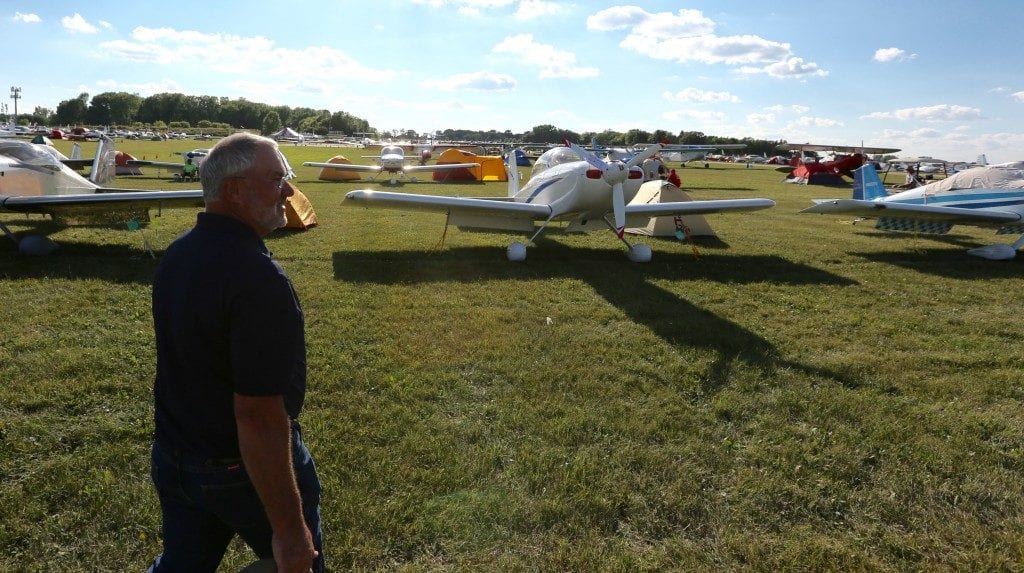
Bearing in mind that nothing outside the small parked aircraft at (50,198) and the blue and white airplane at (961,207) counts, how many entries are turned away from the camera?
0

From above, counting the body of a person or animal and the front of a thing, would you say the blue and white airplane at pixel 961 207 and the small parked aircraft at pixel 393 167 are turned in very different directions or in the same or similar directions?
same or similar directions

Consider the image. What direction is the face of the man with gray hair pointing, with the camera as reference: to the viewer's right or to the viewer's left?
to the viewer's right

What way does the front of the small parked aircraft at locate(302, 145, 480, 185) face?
toward the camera

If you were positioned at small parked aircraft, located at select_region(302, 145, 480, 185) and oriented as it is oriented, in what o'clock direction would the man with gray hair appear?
The man with gray hair is roughly at 12 o'clock from the small parked aircraft.

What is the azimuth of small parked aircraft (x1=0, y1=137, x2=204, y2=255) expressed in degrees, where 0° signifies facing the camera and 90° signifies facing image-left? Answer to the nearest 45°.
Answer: approximately 45°

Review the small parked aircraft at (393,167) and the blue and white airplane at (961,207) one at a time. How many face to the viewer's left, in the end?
0

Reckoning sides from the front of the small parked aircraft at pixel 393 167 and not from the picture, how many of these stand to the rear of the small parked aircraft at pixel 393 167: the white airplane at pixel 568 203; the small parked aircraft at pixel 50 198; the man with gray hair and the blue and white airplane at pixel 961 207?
0

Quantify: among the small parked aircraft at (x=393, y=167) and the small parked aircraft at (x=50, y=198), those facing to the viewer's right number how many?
0

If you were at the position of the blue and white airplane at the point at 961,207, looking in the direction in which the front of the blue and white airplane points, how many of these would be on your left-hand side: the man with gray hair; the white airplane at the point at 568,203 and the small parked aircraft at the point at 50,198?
0

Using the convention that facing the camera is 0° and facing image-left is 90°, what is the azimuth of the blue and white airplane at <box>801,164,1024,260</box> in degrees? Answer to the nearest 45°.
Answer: approximately 315°

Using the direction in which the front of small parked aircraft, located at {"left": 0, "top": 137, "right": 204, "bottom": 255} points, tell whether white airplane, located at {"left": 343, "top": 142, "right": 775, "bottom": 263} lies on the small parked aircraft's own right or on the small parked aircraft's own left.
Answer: on the small parked aircraft's own left

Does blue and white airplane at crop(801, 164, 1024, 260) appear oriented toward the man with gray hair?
no

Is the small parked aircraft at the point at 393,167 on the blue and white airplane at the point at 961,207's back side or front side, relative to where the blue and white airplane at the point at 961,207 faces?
on the back side
